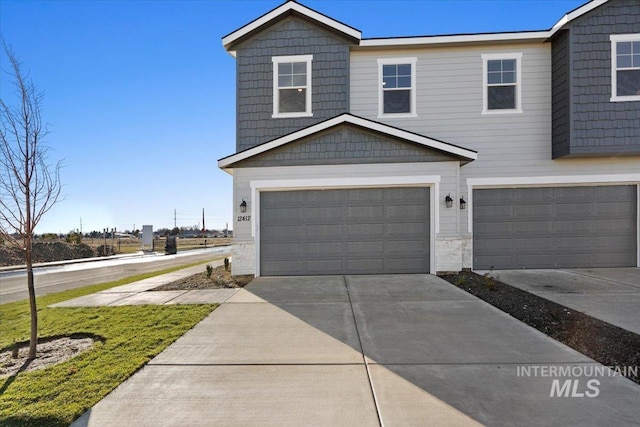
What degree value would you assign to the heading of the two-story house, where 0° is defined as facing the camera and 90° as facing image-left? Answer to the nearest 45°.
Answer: approximately 0°

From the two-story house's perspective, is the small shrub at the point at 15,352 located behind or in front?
in front

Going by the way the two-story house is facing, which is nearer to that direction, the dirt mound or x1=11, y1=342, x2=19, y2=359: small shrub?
the small shrub
